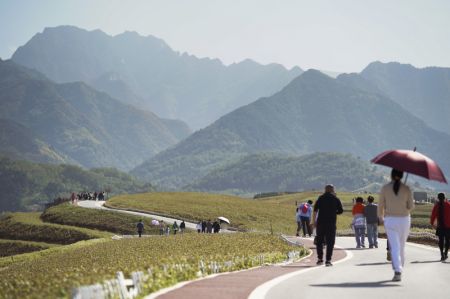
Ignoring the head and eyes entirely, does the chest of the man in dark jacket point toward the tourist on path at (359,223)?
yes

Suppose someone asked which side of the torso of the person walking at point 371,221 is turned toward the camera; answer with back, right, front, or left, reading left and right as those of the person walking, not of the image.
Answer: back

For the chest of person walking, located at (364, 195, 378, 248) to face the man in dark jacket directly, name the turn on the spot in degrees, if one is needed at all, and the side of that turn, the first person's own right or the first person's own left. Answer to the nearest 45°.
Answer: approximately 180°

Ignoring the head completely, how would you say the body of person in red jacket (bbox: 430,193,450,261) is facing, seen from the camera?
away from the camera

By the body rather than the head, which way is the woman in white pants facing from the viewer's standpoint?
away from the camera

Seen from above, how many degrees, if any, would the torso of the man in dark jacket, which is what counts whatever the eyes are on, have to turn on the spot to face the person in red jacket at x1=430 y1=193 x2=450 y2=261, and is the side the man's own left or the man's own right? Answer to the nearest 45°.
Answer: approximately 45° to the man's own right

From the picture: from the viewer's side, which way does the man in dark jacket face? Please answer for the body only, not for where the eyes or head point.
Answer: away from the camera

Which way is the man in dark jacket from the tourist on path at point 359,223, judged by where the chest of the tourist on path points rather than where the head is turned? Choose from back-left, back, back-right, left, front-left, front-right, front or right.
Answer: back

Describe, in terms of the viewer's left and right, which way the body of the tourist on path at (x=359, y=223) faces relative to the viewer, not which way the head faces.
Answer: facing away from the viewer
